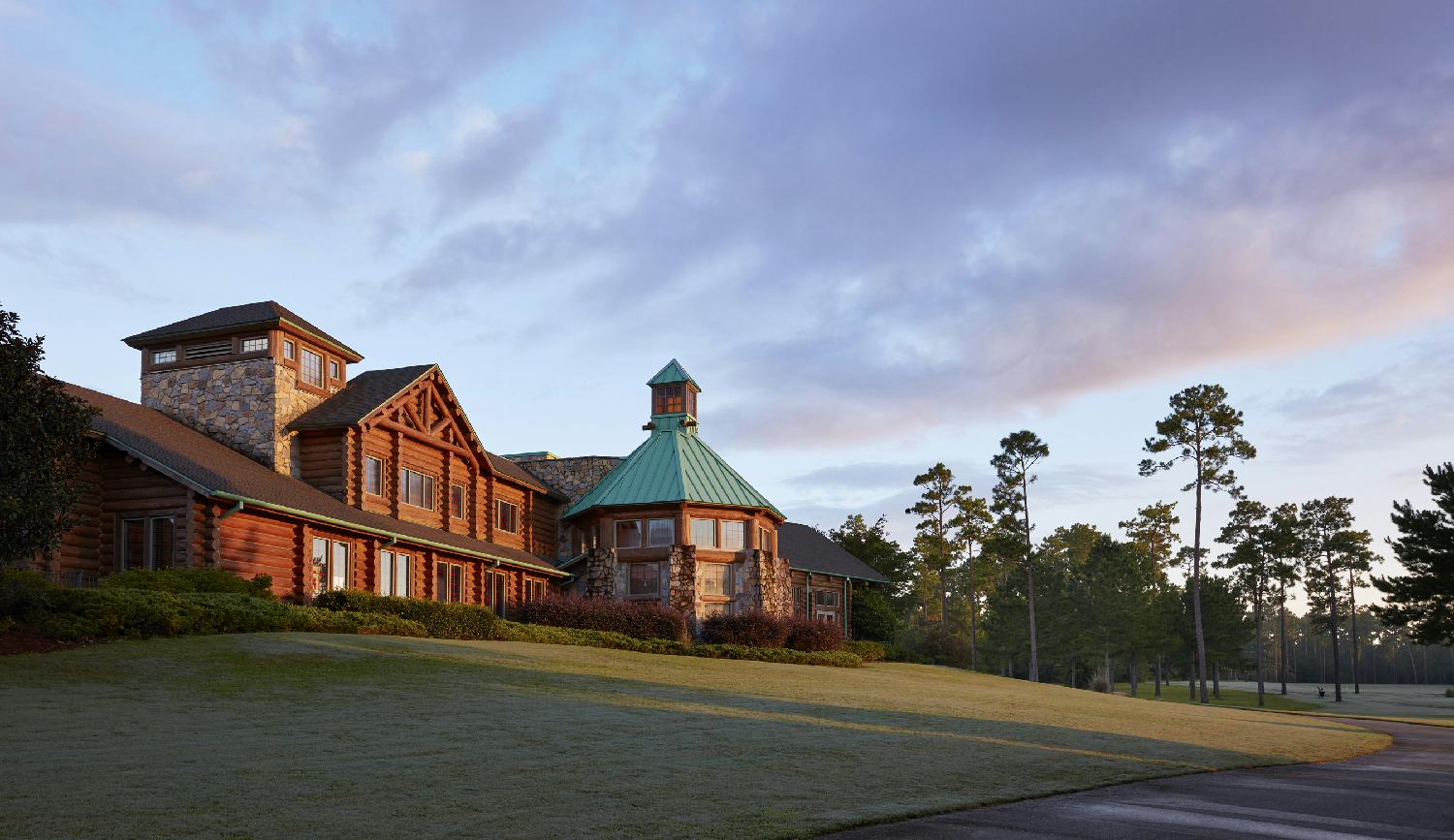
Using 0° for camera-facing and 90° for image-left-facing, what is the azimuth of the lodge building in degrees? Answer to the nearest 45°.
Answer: approximately 315°

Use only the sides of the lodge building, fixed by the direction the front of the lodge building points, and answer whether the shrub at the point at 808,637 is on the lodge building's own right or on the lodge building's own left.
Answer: on the lodge building's own left

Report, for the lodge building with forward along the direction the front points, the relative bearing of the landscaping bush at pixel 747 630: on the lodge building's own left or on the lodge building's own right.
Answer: on the lodge building's own left
